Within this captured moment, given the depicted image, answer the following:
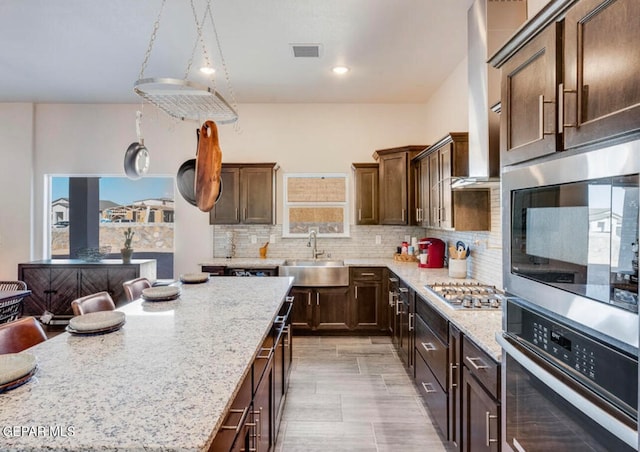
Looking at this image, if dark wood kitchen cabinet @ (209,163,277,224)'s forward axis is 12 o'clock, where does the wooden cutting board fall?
The wooden cutting board is roughly at 12 o'clock from the dark wood kitchen cabinet.

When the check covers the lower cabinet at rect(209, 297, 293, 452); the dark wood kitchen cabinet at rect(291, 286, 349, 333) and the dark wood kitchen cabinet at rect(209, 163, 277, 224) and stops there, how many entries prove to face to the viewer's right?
1

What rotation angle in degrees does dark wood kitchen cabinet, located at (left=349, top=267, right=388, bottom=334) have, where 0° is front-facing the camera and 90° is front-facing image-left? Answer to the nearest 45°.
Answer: approximately 0°

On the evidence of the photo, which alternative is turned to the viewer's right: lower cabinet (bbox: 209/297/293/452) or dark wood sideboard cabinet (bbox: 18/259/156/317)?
the lower cabinet

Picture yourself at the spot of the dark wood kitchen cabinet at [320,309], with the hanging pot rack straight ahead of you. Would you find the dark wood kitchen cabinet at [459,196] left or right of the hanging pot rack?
left

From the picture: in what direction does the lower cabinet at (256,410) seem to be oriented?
to the viewer's right

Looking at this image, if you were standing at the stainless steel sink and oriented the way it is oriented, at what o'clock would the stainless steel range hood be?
The stainless steel range hood is roughly at 11 o'clock from the stainless steel sink.

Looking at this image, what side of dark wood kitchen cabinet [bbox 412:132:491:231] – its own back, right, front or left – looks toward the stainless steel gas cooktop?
left

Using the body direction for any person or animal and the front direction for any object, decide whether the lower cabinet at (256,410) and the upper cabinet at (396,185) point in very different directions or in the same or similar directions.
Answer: very different directions

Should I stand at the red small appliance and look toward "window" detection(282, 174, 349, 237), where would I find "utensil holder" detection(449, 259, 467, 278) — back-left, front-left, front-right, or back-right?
back-left

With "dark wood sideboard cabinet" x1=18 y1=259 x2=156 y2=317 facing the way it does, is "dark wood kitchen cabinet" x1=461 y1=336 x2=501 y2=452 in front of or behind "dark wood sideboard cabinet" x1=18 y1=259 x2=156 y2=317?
in front

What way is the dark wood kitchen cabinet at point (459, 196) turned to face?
to the viewer's left

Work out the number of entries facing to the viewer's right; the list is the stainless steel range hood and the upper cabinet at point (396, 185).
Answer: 0

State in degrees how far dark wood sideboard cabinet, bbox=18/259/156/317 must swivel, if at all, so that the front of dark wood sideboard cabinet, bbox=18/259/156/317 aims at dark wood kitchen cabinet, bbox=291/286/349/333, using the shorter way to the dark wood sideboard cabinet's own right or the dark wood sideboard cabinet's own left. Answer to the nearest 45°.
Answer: approximately 45° to the dark wood sideboard cabinet's own left

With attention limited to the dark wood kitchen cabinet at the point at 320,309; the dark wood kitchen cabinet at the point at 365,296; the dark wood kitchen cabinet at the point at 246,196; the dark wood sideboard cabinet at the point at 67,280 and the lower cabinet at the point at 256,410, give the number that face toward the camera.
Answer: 4

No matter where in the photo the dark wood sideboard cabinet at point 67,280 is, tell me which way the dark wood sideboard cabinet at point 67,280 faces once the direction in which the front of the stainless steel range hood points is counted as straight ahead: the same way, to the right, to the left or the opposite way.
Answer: to the left
